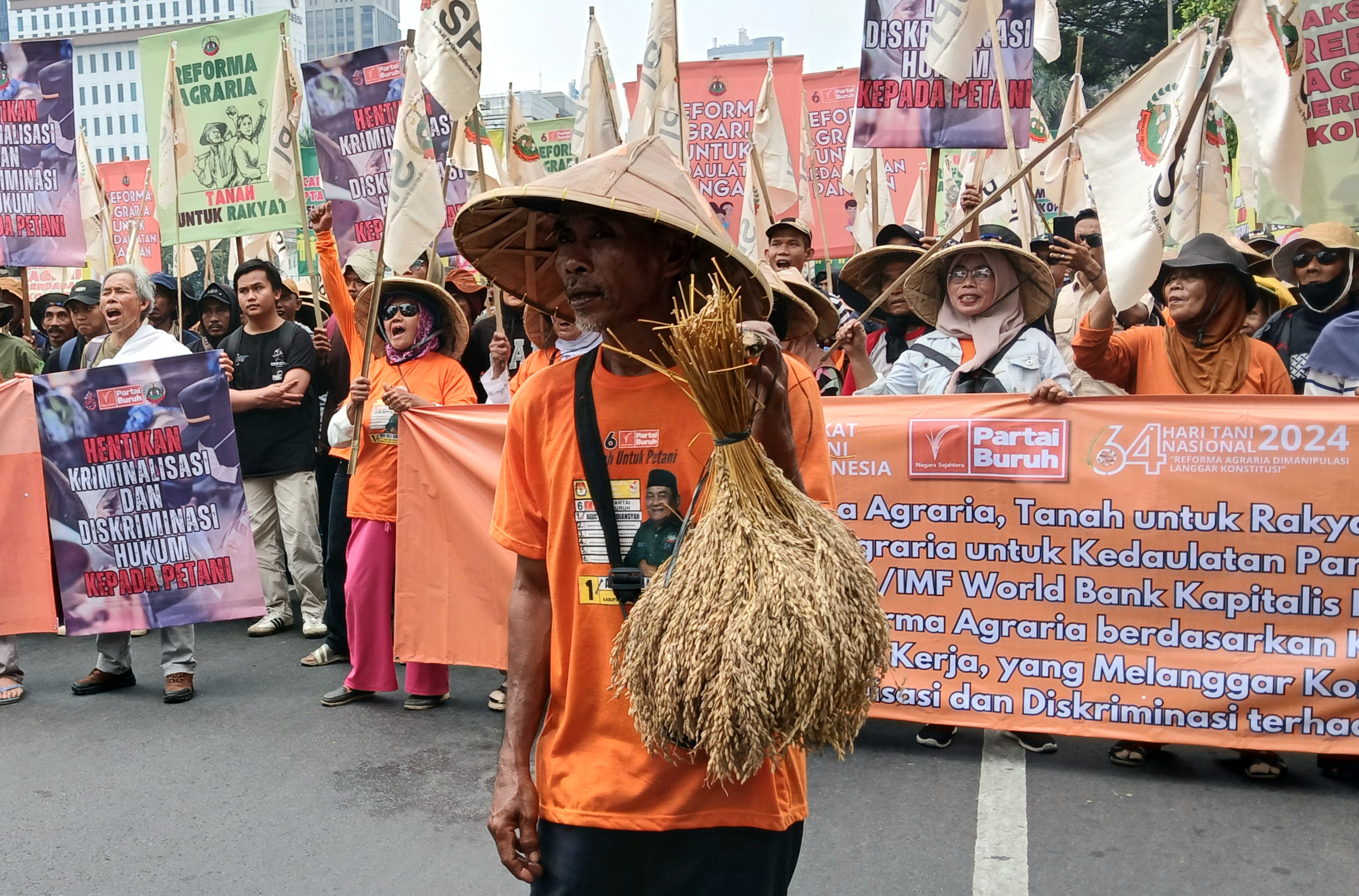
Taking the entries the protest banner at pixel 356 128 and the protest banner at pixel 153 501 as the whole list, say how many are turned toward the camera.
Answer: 2

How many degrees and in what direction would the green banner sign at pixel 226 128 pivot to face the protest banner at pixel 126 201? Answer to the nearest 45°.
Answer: approximately 180°

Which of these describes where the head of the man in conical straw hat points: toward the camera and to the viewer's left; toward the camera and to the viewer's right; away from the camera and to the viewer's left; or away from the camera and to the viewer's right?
toward the camera and to the viewer's left

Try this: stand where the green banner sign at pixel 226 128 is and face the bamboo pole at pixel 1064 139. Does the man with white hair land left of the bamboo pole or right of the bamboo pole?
right

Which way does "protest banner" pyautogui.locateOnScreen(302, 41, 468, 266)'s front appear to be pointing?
toward the camera

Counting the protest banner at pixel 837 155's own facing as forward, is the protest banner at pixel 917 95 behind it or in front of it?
in front

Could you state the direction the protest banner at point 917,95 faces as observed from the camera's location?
facing the viewer

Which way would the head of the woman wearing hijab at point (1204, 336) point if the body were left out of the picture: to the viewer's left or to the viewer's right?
to the viewer's left

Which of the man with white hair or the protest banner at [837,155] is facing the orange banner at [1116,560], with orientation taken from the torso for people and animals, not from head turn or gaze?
the protest banner

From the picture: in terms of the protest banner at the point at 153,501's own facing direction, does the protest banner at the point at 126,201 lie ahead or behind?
behind

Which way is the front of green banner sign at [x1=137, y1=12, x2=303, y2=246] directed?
toward the camera

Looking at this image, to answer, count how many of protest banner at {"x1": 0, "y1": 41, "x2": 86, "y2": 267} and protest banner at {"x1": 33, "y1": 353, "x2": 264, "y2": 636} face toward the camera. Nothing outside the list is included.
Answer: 2

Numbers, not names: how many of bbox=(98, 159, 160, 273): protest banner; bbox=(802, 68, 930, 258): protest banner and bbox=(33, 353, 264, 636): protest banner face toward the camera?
3

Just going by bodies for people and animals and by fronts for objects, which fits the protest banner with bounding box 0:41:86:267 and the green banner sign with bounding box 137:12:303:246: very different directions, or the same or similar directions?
same or similar directions
